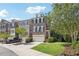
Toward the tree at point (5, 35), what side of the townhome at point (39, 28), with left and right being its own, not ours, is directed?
right

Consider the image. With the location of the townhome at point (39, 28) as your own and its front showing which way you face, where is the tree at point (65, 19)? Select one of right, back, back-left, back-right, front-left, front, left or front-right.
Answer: left

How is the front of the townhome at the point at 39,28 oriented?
toward the camera

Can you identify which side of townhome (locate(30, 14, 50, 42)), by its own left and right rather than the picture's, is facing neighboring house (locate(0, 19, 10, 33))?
right

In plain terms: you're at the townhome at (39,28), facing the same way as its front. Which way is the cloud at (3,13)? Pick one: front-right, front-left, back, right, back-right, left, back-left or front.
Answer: right
